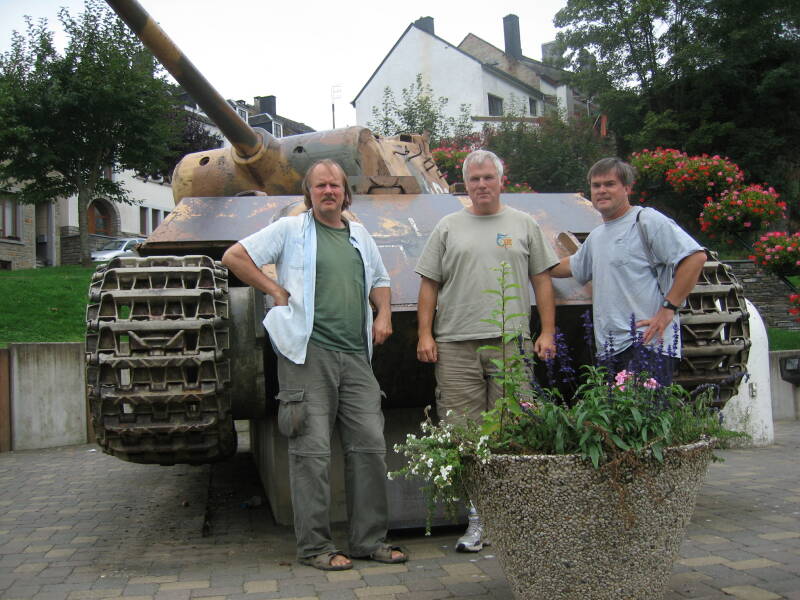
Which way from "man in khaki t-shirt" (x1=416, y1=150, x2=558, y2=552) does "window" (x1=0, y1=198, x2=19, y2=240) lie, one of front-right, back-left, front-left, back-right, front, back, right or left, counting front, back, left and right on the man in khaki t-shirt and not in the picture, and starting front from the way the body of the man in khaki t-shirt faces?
back-right

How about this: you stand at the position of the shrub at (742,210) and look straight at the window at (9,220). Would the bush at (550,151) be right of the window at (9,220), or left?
right

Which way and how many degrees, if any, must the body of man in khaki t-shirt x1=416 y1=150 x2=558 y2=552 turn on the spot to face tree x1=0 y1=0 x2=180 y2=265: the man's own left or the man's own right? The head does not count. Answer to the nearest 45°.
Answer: approximately 135° to the man's own right

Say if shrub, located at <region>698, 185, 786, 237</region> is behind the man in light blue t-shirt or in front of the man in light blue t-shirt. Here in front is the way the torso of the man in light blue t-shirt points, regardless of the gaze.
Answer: behind

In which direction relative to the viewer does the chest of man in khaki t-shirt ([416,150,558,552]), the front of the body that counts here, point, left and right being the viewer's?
facing the viewer

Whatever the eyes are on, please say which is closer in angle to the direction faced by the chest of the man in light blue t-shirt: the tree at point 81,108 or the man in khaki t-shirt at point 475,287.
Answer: the man in khaki t-shirt

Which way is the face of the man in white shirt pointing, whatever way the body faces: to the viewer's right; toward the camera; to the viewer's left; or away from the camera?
toward the camera

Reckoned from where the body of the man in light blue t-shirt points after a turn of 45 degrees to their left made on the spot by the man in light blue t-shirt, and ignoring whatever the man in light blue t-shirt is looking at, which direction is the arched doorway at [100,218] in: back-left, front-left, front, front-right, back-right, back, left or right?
back-right

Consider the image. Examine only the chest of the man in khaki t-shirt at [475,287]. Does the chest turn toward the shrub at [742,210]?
no

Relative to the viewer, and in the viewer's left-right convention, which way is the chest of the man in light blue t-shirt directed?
facing the viewer and to the left of the viewer

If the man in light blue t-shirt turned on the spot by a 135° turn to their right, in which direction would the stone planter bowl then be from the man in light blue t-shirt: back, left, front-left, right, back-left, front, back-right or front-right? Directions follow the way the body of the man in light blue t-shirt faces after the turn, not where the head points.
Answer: back

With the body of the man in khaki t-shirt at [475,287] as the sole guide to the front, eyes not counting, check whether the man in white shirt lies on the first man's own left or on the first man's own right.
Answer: on the first man's own right

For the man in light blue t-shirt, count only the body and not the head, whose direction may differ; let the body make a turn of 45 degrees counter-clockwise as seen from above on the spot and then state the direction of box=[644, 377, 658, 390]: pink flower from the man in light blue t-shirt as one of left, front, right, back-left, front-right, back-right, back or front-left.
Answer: front

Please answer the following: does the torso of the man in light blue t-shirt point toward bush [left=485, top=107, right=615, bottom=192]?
no

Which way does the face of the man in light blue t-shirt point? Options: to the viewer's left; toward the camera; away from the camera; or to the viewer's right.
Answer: toward the camera

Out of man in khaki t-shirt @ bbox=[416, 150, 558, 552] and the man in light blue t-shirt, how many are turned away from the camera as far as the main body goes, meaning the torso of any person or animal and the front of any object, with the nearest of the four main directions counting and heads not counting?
0

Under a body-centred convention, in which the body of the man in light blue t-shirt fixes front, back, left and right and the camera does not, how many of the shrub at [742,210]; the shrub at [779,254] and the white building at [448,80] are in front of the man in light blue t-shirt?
0
